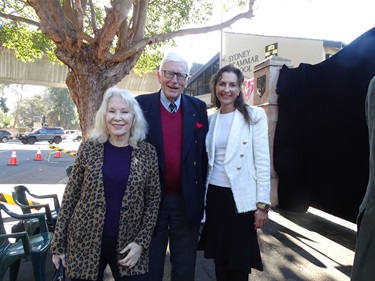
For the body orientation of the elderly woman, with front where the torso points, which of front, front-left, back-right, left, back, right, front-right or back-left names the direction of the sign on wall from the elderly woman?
back-left

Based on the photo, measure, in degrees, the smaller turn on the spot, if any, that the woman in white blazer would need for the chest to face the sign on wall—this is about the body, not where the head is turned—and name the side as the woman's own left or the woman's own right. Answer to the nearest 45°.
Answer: approximately 135° to the woman's own right

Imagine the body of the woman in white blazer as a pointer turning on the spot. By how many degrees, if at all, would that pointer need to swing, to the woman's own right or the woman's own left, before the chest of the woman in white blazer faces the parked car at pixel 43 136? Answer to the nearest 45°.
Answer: approximately 90° to the woman's own right

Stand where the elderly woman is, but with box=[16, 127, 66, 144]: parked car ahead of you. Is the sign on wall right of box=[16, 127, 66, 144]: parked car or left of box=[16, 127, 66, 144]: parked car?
right

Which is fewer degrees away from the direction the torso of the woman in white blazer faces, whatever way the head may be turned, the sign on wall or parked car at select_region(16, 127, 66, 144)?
the parked car

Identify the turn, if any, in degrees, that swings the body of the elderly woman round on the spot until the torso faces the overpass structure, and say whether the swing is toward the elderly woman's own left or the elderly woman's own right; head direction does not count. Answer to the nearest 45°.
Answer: approximately 180°

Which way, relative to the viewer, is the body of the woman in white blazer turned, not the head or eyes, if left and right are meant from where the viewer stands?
facing the viewer and to the left of the viewer

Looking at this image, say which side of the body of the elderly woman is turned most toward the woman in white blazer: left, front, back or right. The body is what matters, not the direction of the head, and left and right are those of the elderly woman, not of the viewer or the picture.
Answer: left

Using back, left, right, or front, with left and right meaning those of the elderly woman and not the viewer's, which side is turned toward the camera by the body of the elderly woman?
front

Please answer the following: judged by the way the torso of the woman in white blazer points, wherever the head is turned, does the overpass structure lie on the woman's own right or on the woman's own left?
on the woman's own right

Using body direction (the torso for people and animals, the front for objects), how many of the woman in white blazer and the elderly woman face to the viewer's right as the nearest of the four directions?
0
